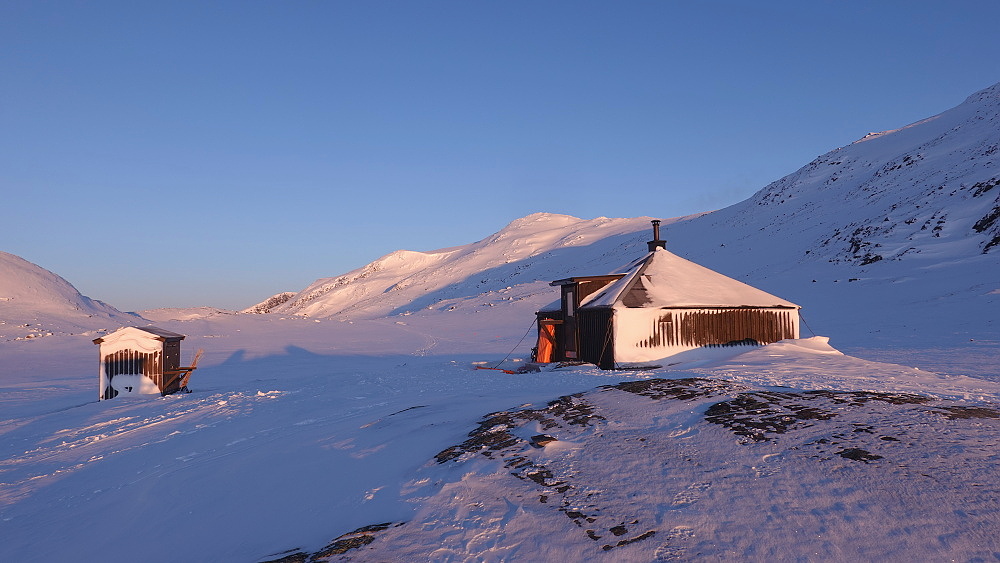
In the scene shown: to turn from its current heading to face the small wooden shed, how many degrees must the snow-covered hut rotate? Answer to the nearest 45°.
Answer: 0° — it already faces it

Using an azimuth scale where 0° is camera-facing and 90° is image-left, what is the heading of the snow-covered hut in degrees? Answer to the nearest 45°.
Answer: approximately 45°
